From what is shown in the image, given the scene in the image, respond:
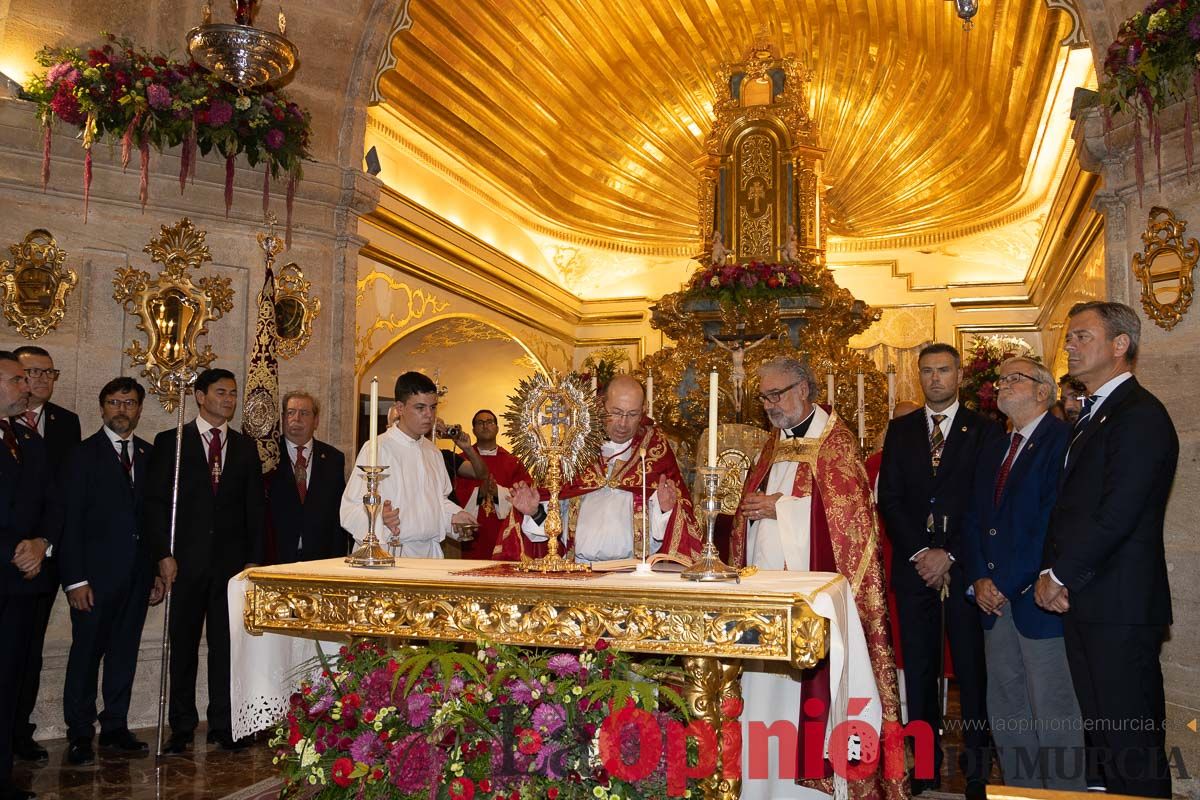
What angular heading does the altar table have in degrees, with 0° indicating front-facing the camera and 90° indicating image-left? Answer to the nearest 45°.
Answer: approximately 0°

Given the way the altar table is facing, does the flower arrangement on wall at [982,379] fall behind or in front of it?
behind

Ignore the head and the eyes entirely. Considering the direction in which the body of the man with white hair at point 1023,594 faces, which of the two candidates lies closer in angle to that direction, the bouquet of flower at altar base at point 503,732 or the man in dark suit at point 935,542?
the bouquet of flower at altar base

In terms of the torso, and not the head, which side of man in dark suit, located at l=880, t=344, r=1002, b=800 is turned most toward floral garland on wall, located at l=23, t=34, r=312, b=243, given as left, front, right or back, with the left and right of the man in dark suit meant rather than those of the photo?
right

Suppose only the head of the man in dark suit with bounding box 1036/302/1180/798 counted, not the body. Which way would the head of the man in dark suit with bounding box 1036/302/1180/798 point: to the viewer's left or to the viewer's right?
to the viewer's left

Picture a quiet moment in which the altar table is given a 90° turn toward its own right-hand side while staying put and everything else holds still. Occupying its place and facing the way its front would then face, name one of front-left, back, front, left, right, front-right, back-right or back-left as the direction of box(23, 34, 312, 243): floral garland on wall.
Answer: front-right

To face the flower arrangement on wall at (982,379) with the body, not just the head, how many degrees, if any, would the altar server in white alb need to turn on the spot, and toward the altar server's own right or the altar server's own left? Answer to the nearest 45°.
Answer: approximately 90° to the altar server's own left
